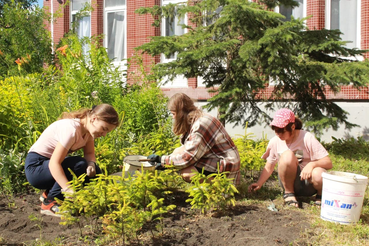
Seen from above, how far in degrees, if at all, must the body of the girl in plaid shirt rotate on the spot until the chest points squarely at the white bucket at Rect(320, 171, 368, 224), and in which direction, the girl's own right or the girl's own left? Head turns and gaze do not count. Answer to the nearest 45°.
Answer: approximately 135° to the girl's own left

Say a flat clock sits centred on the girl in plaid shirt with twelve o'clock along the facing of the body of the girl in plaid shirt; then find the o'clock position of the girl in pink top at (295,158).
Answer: The girl in pink top is roughly at 6 o'clock from the girl in plaid shirt.

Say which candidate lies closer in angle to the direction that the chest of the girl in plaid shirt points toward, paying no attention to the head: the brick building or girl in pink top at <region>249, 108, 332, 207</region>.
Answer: the brick building

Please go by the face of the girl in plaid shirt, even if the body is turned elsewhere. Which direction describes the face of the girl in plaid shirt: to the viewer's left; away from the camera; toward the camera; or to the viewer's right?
to the viewer's left

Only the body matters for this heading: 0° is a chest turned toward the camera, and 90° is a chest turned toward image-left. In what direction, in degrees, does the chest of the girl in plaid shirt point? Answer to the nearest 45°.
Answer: approximately 90°

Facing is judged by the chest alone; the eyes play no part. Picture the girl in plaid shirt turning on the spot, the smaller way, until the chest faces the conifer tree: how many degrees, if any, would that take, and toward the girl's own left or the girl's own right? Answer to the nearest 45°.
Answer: approximately 90° to the girl's own right

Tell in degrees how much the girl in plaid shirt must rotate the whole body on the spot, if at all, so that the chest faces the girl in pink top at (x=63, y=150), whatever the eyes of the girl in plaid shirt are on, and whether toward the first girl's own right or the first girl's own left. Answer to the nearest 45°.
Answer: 0° — they already face them

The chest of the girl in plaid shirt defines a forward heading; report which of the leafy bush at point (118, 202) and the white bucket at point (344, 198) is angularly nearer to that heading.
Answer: the leafy bush

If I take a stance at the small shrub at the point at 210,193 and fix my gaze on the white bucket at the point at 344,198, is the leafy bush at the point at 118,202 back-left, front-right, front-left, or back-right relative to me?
back-right
